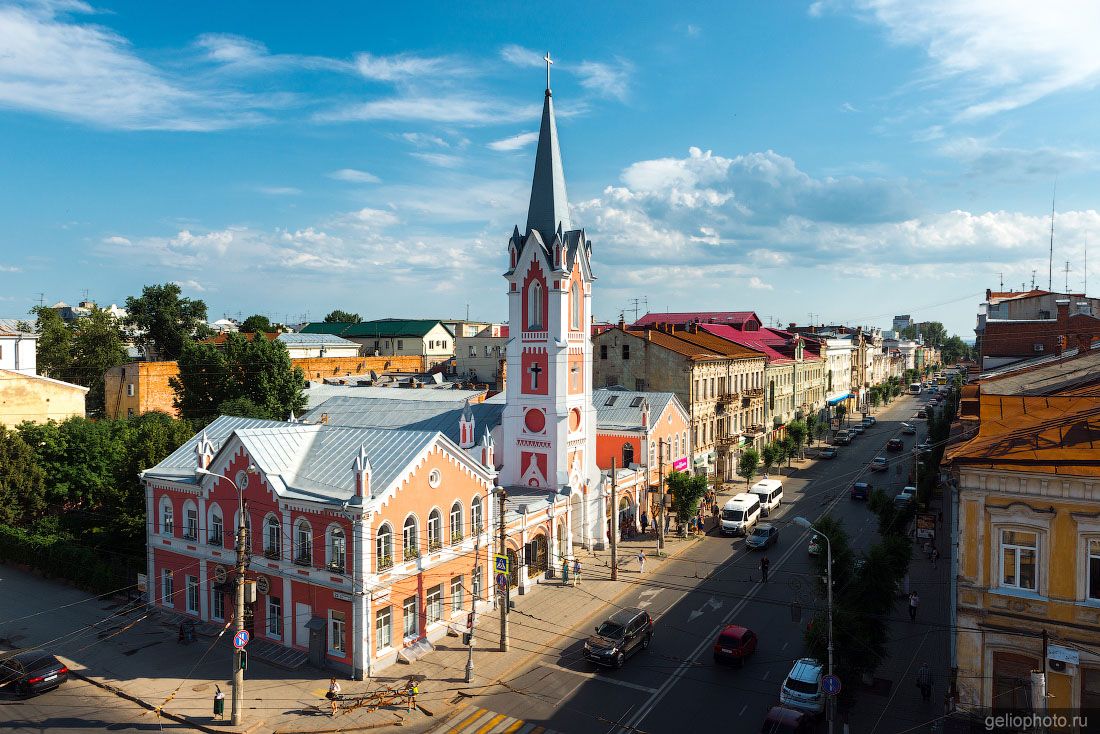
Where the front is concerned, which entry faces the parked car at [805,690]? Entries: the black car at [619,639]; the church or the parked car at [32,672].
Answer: the church

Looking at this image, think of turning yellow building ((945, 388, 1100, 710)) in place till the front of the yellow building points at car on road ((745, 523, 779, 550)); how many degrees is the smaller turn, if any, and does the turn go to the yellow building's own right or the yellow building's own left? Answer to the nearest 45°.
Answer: approximately 90° to the yellow building's own right

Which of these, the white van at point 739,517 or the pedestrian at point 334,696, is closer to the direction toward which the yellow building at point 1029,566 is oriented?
the pedestrian

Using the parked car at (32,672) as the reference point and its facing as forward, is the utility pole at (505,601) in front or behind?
behind

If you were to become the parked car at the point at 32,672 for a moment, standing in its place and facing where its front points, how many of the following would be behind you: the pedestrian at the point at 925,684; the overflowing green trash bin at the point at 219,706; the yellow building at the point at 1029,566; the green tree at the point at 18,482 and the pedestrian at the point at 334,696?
4

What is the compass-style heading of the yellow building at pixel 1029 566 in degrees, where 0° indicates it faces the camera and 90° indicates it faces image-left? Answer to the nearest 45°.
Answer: approximately 45°

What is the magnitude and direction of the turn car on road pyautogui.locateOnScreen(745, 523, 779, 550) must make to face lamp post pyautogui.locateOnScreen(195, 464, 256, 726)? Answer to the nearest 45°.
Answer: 0° — it already faces it
